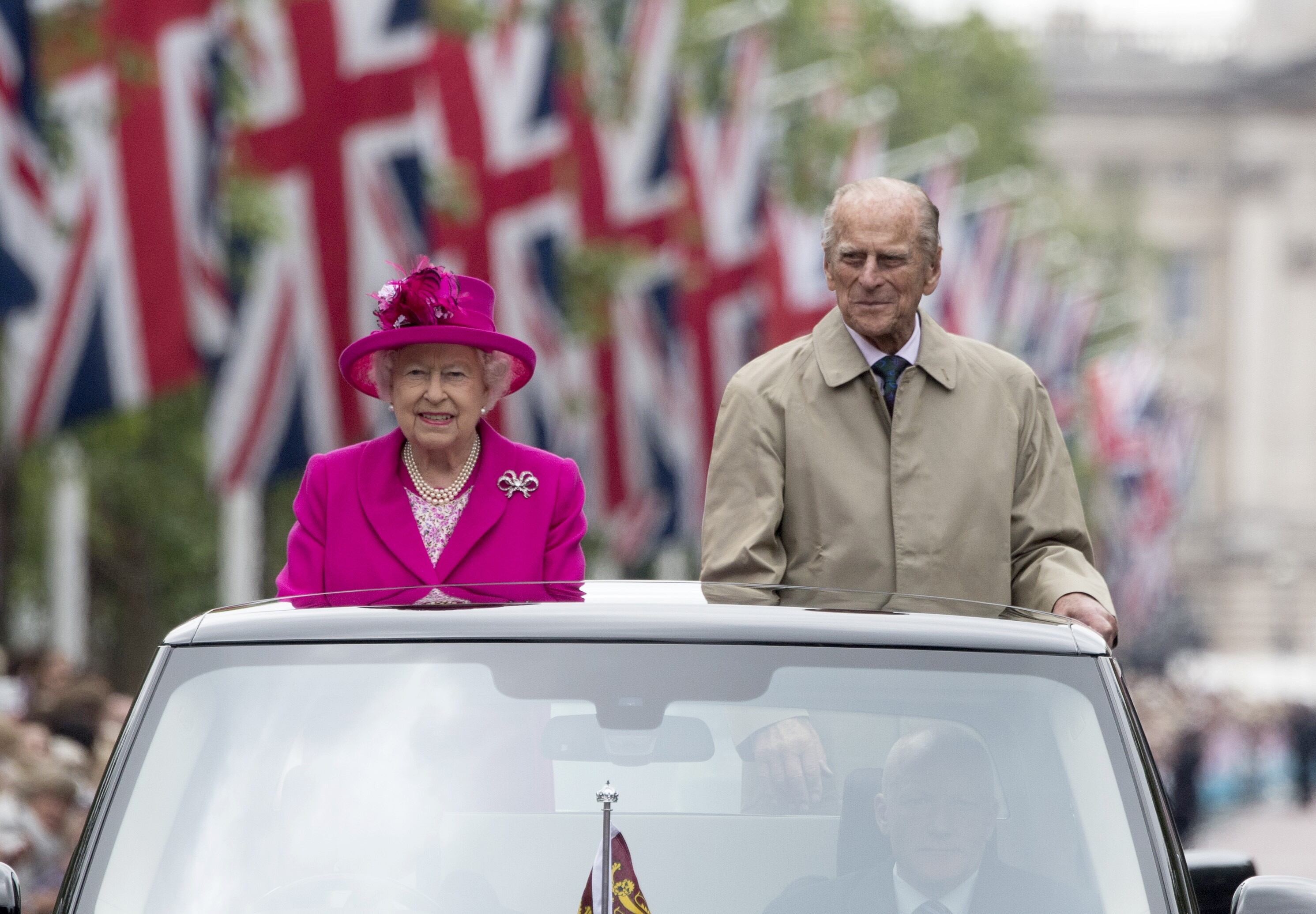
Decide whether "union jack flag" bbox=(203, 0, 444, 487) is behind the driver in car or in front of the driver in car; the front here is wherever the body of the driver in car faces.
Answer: behind

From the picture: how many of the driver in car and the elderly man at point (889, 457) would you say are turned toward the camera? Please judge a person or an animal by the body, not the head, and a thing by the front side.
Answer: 2

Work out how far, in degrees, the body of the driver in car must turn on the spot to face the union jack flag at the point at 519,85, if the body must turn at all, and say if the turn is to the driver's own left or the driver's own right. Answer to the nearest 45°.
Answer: approximately 180°

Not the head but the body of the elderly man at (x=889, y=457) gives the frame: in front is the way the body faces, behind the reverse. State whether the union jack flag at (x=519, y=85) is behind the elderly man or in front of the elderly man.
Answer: behind

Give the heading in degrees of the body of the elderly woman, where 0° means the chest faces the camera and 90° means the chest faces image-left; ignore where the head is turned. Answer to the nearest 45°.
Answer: approximately 0°

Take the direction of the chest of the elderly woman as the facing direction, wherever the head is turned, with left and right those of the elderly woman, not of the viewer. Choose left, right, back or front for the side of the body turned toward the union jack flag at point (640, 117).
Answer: back

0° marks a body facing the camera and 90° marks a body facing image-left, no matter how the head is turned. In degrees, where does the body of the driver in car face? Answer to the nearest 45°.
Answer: approximately 0°

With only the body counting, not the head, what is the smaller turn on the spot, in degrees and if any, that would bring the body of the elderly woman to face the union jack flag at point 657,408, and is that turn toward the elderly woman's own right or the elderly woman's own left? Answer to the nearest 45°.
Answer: approximately 180°

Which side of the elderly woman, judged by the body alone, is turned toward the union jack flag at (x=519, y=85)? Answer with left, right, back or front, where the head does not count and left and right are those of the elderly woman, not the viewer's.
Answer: back

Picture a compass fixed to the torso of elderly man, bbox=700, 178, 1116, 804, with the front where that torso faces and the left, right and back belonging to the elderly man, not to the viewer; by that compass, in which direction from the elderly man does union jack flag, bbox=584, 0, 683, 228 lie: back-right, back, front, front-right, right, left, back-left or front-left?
back

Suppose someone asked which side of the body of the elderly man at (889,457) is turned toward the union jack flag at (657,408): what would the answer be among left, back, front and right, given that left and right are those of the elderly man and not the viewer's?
back
